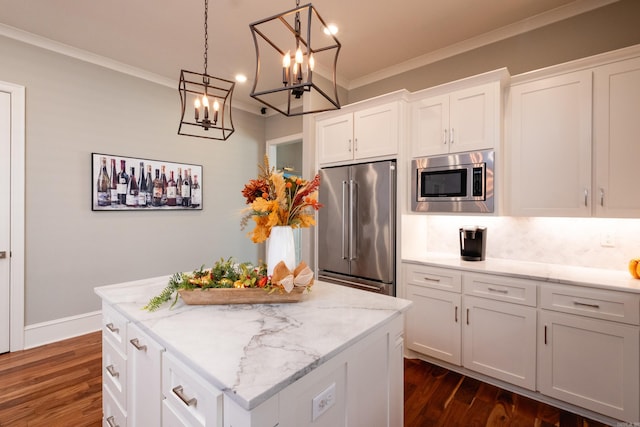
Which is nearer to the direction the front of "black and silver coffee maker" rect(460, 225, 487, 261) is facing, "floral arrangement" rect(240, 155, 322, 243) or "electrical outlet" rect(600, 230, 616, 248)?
the floral arrangement

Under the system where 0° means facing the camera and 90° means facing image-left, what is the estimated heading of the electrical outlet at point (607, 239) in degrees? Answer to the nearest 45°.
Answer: approximately 0°

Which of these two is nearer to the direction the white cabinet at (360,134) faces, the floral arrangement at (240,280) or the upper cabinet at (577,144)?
the floral arrangement

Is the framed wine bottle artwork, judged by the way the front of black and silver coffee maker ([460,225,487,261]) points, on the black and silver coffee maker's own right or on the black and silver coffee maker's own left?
on the black and silver coffee maker's own right

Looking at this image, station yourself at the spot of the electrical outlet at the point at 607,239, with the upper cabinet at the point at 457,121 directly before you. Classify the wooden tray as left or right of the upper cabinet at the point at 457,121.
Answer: left

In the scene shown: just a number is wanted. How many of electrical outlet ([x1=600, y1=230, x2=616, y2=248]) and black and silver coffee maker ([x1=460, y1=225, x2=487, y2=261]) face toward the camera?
2

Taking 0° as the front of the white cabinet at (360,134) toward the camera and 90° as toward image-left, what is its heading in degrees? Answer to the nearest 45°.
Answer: approximately 45°
